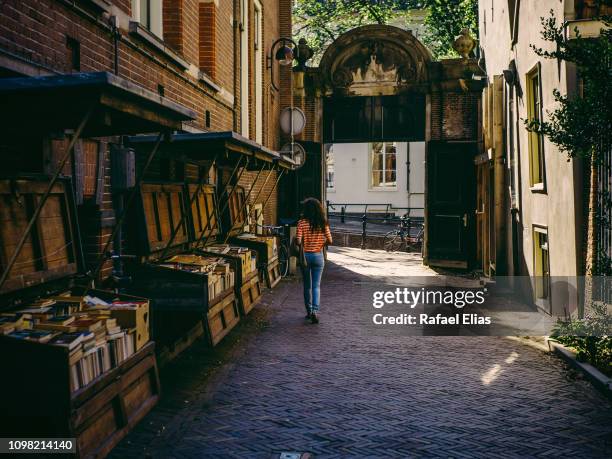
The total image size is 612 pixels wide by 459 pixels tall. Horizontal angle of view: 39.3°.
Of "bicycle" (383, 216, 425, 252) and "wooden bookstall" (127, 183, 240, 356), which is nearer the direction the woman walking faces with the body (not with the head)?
the bicycle

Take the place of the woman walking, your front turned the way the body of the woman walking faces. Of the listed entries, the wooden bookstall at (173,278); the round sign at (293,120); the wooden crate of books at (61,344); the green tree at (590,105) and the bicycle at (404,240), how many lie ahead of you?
2

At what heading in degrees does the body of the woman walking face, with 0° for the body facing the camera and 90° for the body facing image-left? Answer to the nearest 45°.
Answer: approximately 180°

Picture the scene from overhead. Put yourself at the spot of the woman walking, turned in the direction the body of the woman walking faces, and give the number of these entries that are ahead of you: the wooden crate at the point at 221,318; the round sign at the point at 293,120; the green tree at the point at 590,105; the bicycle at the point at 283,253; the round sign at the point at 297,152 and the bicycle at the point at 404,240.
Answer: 4

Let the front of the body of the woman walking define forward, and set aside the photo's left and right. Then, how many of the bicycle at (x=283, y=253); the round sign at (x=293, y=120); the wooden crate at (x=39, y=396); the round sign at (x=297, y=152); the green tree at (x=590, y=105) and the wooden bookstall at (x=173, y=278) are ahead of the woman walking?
3

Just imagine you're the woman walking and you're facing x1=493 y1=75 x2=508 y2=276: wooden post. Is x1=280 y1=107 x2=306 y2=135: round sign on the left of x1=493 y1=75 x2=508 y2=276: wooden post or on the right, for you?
left

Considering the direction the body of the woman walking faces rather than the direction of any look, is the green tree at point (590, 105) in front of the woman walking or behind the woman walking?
behind

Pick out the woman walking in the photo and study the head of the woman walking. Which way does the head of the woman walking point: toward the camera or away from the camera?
away from the camera

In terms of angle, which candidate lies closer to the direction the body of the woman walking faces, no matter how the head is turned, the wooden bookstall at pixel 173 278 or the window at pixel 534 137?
the window

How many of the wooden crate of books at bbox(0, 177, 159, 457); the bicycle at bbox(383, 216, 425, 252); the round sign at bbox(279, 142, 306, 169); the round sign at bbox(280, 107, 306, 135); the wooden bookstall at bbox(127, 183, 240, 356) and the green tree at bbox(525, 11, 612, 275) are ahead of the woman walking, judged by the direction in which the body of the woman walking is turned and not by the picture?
3

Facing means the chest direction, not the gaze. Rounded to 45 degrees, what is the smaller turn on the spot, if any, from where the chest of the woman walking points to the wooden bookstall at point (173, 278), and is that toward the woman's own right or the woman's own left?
approximately 135° to the woman's own left

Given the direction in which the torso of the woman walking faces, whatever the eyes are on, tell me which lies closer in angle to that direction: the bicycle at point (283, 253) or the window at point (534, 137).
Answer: the bicycle

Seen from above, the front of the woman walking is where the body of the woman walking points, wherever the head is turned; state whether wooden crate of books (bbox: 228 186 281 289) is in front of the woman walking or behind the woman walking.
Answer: in front

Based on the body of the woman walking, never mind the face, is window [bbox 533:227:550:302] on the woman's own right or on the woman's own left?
on the woman's own right

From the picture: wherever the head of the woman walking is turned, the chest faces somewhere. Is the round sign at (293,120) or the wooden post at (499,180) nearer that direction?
the round sign

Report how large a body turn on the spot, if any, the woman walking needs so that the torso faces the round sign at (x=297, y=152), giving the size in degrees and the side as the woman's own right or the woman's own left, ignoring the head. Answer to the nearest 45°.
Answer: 0° — they already face it

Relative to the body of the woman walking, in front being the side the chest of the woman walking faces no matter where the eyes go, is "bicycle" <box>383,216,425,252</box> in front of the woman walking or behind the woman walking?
in front
